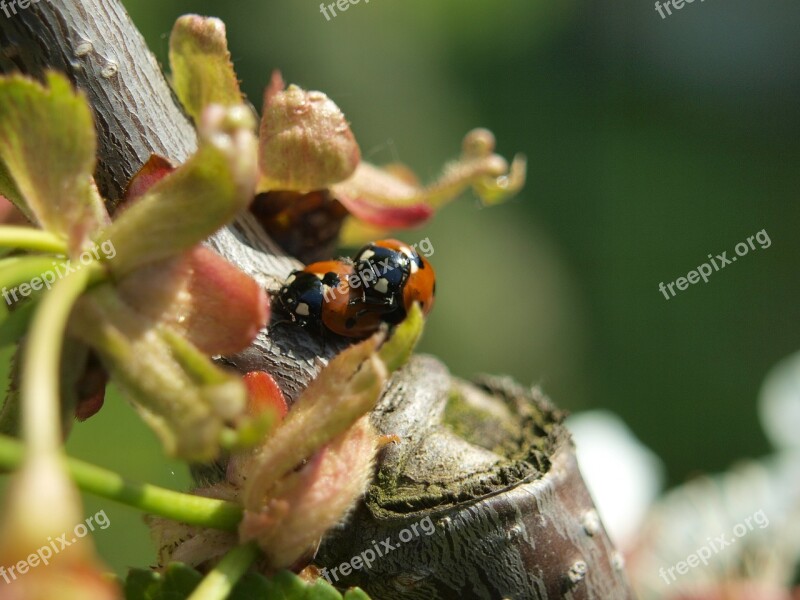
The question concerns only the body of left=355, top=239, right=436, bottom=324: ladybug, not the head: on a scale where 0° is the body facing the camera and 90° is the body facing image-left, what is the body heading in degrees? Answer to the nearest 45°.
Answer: approximately 45°
